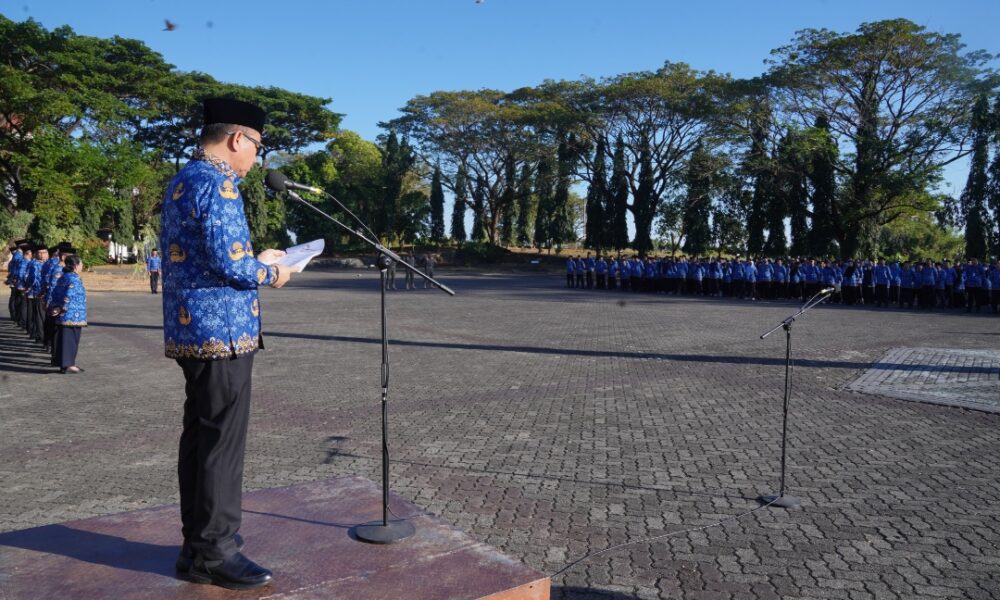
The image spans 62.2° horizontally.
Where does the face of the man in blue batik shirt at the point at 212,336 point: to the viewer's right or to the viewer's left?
to the viewer's right

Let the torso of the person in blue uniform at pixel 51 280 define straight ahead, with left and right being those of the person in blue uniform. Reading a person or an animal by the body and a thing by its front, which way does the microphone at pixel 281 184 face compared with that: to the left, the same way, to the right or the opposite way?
the opposite way

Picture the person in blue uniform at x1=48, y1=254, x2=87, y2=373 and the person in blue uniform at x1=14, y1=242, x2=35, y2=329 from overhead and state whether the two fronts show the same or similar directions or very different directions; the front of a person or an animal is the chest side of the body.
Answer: same or similar directions

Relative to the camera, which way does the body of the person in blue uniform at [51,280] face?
to the viewer's right

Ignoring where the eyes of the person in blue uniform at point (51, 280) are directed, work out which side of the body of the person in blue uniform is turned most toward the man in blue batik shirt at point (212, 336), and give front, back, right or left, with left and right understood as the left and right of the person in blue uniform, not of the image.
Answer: right

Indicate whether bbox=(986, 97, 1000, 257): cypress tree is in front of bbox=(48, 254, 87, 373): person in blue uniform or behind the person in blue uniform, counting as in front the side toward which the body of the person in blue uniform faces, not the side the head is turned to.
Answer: in front

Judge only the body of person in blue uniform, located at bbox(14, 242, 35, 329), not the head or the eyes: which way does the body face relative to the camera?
to the viewer's right

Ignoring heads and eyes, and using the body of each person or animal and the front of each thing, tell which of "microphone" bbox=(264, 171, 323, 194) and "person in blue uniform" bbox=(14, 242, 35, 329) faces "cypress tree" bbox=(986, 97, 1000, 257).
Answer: the person in blue uniform

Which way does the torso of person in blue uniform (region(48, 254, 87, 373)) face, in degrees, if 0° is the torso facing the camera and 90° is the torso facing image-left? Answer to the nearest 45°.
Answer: approximately 270°

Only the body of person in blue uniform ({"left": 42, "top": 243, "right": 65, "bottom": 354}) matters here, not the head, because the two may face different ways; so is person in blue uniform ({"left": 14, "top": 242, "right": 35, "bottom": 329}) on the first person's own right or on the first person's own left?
on the first person's own left

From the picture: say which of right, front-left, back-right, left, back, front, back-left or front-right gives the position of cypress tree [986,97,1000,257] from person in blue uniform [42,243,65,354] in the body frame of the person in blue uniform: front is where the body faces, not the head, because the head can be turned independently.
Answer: front

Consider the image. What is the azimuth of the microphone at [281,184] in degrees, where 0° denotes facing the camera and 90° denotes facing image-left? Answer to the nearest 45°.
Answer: approximately 90°

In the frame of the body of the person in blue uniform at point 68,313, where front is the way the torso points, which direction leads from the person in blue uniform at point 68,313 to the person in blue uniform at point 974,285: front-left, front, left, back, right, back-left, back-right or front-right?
front

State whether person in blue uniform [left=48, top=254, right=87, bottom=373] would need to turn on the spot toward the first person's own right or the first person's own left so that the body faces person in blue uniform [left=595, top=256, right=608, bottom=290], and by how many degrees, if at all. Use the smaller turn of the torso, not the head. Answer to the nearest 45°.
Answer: approximately 45° to the first person's own left

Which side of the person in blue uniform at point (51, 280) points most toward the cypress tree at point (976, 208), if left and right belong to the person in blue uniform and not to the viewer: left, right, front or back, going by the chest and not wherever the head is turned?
front

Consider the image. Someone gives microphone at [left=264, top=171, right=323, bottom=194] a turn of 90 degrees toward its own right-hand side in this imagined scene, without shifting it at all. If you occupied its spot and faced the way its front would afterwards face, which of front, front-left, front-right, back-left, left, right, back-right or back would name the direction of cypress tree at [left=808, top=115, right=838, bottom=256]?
front-right

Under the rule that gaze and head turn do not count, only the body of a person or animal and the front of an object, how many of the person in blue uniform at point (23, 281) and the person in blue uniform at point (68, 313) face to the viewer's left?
0
